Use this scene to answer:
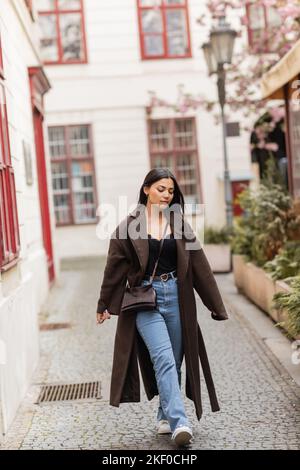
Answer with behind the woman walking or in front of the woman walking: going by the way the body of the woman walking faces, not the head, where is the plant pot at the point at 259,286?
behind

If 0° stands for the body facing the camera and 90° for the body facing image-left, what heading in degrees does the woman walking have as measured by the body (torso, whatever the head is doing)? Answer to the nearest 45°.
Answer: approximately 0°

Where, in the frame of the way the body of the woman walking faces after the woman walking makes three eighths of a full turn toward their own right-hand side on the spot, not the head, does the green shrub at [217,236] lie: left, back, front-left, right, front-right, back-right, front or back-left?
front-right

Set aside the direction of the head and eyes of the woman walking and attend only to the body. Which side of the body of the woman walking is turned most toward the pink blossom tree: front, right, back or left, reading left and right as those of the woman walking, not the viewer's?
back

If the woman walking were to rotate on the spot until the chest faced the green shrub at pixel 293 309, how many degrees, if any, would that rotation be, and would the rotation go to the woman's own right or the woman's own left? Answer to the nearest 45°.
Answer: approximately 135° to the woman's own left

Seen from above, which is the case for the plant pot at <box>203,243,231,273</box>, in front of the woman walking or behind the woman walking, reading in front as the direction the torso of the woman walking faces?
behind

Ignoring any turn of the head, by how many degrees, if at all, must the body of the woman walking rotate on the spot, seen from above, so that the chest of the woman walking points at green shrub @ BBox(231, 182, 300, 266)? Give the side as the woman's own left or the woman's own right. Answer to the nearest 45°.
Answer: approximately 180°
